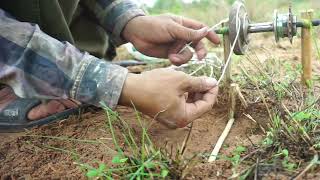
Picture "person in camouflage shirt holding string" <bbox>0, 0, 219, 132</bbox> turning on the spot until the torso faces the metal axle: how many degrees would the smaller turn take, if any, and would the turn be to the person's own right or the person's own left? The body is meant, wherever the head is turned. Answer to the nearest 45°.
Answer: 0° — they already face it

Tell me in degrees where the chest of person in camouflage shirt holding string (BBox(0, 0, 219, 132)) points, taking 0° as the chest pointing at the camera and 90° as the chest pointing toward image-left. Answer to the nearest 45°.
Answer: approximately 270°

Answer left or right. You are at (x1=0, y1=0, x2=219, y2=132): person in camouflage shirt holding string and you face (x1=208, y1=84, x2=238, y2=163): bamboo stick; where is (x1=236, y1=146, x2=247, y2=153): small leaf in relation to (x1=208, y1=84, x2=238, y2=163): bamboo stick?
right

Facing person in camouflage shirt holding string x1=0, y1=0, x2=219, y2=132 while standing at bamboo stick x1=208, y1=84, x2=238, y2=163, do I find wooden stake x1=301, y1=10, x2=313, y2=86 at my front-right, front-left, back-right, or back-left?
back-right

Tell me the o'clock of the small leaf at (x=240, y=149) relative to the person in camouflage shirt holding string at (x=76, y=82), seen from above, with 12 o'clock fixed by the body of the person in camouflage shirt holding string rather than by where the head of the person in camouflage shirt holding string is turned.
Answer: The small leaf is roughly at 1 o'clock from the person in camouflage shirt holding string.

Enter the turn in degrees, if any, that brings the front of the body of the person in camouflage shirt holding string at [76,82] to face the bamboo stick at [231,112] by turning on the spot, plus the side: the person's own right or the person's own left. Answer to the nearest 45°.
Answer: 0° — they already face it

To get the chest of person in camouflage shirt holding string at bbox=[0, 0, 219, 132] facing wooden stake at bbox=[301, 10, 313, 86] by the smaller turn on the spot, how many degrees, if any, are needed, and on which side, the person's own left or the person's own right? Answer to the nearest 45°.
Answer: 0° — they already face it
